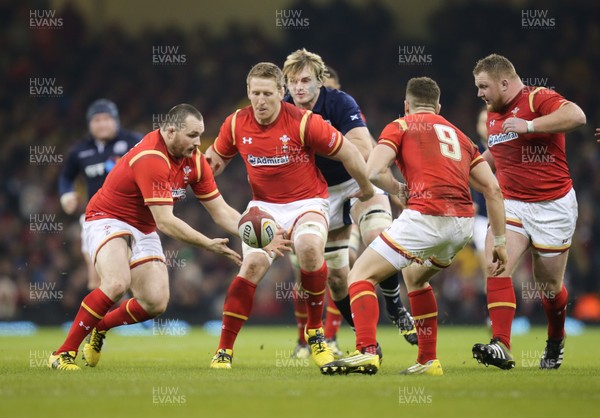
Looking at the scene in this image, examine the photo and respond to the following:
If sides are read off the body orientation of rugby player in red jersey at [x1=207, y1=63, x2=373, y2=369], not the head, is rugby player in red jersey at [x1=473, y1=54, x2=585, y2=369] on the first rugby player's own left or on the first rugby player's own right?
on the first rugby player's own left

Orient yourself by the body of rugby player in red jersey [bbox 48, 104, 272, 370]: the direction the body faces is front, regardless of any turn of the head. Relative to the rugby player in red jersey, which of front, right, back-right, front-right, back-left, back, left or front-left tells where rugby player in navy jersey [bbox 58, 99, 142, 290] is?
back-left

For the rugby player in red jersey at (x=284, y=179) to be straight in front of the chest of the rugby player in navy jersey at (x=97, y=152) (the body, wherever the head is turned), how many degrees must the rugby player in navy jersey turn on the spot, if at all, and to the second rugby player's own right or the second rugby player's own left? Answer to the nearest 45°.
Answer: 0° — they already face them

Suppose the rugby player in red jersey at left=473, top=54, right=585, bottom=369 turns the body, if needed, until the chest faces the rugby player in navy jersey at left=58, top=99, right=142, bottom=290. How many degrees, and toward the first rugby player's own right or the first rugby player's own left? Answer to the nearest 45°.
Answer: approximately 90° to the first rugby player's own right

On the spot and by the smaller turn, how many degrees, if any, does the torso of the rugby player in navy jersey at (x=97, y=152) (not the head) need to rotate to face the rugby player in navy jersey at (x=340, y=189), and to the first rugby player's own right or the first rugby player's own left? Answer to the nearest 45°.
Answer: approximately 45° to the first rugby player's own left

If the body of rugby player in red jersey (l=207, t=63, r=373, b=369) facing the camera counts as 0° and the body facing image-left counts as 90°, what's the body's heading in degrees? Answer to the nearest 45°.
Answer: approximately 0°

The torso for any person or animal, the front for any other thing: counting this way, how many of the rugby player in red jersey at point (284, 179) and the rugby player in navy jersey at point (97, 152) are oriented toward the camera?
2

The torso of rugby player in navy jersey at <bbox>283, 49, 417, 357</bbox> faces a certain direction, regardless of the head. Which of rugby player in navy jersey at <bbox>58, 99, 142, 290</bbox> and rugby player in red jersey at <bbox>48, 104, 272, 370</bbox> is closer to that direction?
the rugby player in red jersey

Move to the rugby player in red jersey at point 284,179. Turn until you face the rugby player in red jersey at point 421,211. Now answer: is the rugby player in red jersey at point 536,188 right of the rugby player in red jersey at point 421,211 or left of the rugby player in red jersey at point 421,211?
left

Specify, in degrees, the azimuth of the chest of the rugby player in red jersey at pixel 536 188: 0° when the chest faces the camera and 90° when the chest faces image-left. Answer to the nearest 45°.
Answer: approximately 45°

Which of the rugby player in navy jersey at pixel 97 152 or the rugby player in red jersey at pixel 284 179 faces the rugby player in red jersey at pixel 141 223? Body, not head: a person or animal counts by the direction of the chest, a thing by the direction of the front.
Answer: the rugby player in navy jersey

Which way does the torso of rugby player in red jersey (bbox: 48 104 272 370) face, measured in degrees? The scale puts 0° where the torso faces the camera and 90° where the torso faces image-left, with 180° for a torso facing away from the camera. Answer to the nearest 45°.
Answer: approximately 315°

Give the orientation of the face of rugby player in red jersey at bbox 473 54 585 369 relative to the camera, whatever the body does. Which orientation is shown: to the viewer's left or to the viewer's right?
to the viewer's left

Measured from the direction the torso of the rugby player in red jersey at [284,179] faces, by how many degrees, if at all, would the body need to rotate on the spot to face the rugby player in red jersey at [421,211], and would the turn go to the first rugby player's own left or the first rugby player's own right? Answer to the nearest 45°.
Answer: approximately 45° to the first rugby player's own left
